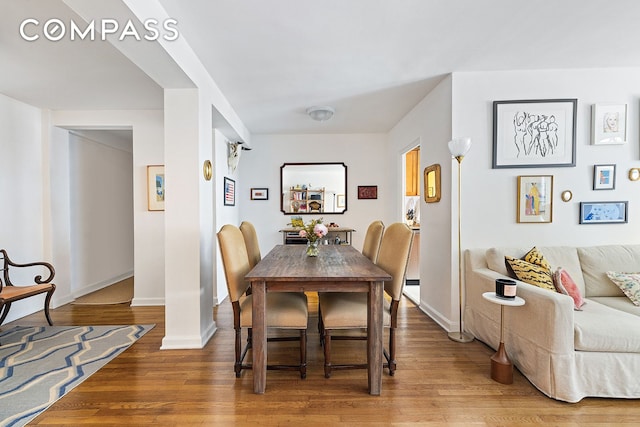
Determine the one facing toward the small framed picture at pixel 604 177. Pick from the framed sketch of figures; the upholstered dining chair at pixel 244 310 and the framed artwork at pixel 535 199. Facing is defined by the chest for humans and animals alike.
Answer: the upholstered dining chair

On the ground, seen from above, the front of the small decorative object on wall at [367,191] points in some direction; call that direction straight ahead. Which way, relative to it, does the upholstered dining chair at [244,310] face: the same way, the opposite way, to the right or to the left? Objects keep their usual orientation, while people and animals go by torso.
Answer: to the left

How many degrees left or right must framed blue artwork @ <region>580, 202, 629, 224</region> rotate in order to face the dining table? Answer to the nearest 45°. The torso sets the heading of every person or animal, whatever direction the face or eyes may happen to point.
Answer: approximately 45° to its right

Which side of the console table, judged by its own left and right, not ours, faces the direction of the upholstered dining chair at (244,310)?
front

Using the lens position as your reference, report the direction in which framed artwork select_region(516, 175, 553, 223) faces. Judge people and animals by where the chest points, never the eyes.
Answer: facing the viewer

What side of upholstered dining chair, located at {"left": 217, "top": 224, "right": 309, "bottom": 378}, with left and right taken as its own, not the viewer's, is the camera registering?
right

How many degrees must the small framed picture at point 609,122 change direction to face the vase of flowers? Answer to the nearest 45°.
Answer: approximately 45° to its right

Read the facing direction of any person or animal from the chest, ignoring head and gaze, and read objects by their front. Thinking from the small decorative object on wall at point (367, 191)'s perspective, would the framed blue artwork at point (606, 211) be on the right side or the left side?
on its left

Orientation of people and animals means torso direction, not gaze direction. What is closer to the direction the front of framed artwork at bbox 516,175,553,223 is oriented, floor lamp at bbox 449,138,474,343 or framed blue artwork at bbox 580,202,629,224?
the floor lamp

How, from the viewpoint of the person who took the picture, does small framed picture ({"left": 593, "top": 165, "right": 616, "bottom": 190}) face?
facing the viewer

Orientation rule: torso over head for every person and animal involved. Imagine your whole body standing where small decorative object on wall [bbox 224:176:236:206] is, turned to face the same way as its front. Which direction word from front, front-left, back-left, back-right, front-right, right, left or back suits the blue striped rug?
back-right

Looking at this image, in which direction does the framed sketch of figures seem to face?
toward the camera

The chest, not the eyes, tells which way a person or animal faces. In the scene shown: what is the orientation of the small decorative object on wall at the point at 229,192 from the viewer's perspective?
to the viewer's right

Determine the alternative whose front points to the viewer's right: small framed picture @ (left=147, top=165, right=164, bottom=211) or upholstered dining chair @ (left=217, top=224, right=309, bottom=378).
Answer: the upholstered dining chair

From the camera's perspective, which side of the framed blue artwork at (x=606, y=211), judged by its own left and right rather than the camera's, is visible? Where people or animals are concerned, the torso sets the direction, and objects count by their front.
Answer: front

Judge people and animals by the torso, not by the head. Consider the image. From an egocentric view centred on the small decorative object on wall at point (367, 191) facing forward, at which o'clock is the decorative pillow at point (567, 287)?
The decorative pillow is roughly at 11 o'clock from the small decorative object on wall.
